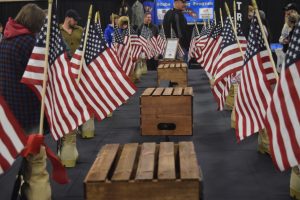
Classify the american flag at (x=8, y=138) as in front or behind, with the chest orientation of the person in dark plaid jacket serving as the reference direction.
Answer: behind

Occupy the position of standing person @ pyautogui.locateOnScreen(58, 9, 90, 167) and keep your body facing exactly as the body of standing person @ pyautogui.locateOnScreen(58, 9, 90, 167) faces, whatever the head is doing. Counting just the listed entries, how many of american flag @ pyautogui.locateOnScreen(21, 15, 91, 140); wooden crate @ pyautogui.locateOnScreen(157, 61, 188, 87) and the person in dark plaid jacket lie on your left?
1

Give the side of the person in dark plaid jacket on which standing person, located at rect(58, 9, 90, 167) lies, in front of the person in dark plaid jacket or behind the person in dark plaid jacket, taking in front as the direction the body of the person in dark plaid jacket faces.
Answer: in front

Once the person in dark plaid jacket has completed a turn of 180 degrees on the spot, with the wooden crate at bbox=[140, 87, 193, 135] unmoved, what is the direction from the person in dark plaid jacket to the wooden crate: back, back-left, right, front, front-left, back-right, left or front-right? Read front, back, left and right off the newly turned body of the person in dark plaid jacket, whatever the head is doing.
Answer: back

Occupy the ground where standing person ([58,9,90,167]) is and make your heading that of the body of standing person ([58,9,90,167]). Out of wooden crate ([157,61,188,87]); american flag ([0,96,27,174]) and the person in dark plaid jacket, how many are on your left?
1

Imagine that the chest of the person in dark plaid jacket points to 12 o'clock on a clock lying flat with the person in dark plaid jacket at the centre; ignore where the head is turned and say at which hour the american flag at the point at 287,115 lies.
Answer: The american flag is roughly at 3 o'clock from the person in dark plaid jacket.

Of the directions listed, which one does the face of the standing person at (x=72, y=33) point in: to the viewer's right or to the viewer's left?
to the viewer's right

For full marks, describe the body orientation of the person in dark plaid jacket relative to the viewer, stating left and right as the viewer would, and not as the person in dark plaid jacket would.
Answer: facing away from the viewer and to the right of the viewer
